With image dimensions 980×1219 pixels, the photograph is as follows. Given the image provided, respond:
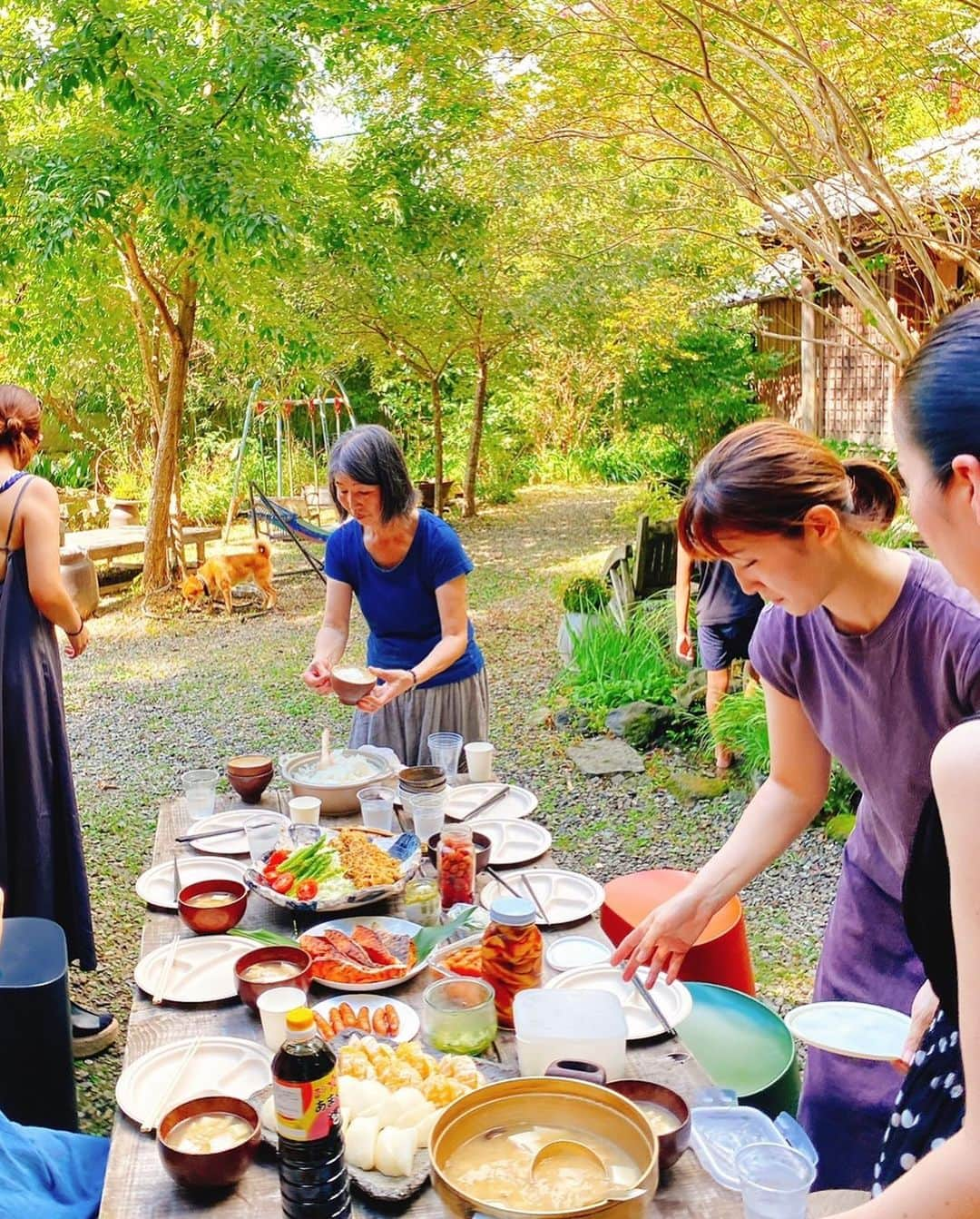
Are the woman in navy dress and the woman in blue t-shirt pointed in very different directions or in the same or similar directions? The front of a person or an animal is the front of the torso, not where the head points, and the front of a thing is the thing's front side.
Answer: very different directions

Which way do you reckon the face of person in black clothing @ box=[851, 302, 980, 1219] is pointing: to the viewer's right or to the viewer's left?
to the viewer's left

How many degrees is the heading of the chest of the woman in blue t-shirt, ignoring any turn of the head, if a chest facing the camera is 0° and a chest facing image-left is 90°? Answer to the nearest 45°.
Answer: approximately 45°

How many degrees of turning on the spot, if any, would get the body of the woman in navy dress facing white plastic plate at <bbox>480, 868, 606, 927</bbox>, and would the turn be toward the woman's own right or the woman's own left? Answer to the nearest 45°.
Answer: approximately 90° to the woman's own right

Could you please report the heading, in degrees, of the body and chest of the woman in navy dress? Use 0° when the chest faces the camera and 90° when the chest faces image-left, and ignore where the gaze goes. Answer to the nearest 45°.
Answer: approximately 225°

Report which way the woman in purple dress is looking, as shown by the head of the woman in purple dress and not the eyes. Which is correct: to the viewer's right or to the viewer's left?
to the viewer's left
